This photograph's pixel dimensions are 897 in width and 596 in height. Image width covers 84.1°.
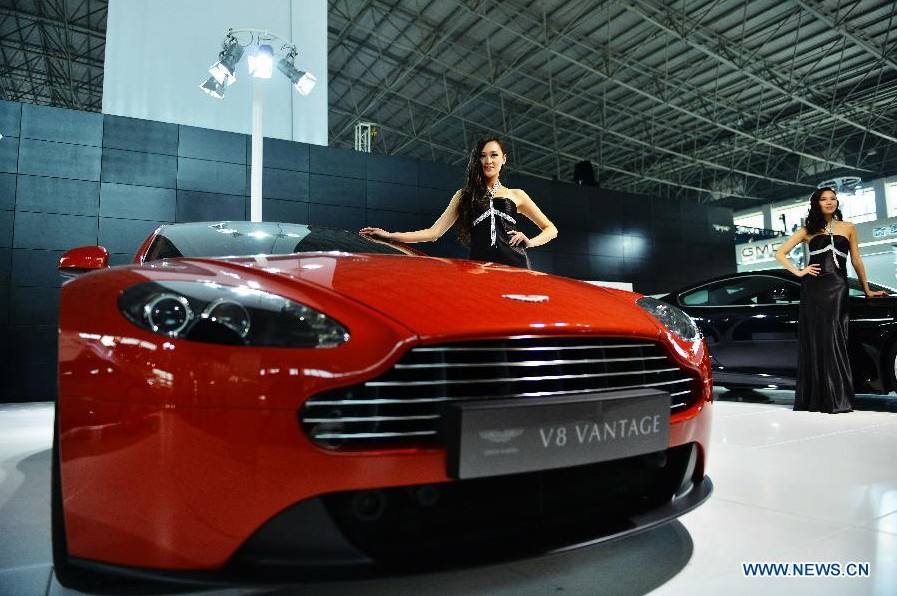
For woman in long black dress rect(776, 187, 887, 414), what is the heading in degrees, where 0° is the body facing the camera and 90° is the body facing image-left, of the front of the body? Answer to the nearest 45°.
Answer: approximately 0°

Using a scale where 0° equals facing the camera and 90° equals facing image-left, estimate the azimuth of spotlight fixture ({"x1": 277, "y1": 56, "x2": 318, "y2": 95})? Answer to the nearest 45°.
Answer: approximately 315°

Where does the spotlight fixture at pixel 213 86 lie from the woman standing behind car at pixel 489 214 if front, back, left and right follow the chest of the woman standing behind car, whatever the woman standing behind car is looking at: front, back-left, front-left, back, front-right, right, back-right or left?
back-right

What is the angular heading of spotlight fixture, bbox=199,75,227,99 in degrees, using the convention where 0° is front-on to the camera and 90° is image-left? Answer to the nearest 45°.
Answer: approximately 45°

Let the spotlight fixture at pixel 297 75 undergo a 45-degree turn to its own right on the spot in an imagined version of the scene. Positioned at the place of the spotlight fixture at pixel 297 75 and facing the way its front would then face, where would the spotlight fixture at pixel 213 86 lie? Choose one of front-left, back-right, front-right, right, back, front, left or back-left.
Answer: right

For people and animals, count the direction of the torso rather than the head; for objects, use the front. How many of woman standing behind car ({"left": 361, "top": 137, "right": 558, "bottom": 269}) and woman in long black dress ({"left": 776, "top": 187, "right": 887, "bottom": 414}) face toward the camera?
2

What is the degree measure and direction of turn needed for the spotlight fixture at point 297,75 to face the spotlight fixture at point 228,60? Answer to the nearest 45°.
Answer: approximately 135° to its right

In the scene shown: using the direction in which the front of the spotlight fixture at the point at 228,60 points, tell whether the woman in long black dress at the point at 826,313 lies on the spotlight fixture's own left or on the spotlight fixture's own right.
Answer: on the spotlight fixture's own left

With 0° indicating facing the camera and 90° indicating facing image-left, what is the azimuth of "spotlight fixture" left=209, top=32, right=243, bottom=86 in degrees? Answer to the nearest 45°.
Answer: approximately 45°

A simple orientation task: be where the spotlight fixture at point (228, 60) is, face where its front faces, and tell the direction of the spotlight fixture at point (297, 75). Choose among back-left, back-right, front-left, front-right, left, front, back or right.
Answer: back-left

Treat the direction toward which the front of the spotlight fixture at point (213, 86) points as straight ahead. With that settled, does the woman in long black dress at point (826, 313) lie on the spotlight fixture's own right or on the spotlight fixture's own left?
on the spotlight fixture's own left

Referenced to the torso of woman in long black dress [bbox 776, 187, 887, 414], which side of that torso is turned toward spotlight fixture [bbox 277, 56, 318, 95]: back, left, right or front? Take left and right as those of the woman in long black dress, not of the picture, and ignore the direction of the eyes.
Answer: right
